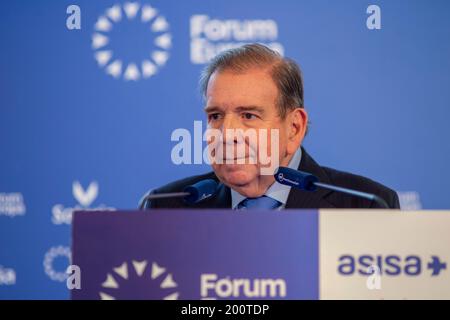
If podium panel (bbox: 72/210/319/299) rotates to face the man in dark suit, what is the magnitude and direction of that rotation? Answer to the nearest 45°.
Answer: approximately 180°

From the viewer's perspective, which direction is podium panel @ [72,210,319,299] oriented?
toward the camera
